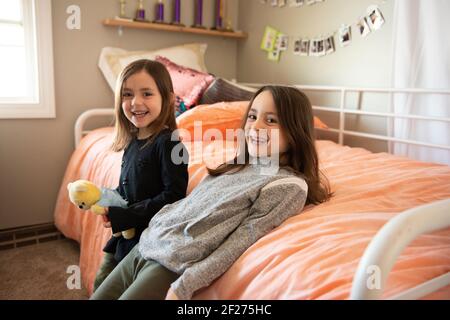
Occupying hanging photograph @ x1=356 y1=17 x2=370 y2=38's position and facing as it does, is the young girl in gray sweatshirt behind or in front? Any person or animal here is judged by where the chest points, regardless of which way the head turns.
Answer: in front

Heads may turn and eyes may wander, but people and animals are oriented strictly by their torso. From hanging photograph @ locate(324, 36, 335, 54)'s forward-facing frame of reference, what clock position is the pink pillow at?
The pink pillow is roughly at 1 o'clock from the hanging photograph.

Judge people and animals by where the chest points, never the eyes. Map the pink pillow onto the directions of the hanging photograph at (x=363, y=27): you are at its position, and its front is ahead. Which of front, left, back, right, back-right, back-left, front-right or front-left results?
front-right

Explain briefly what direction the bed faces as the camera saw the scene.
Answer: facing the viewer and to the right of the viewer

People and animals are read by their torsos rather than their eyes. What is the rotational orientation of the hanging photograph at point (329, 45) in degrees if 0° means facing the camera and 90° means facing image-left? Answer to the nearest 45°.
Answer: approximately 45°

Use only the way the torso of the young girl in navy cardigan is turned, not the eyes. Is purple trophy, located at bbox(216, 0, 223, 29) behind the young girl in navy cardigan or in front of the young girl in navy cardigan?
behind

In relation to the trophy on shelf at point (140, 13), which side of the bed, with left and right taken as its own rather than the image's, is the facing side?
back

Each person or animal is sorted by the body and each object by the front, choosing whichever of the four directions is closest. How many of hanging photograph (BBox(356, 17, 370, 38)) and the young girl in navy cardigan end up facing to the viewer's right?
0

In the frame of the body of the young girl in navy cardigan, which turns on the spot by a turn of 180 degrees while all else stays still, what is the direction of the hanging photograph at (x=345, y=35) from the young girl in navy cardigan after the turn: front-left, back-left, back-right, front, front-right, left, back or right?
front

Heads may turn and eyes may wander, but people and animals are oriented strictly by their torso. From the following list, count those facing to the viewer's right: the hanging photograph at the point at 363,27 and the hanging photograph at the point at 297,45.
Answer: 0

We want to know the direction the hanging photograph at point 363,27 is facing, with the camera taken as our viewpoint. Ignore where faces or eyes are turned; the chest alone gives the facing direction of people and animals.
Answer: facing the viewer and to the left of the viewer

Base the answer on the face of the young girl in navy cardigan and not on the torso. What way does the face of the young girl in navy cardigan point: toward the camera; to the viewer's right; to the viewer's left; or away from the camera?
toward the camera

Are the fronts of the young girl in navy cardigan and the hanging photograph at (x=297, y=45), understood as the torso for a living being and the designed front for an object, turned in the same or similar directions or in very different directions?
same or similar directions

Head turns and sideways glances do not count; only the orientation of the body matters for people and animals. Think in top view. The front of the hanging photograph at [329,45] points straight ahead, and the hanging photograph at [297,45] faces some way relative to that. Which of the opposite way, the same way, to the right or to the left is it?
the same way
